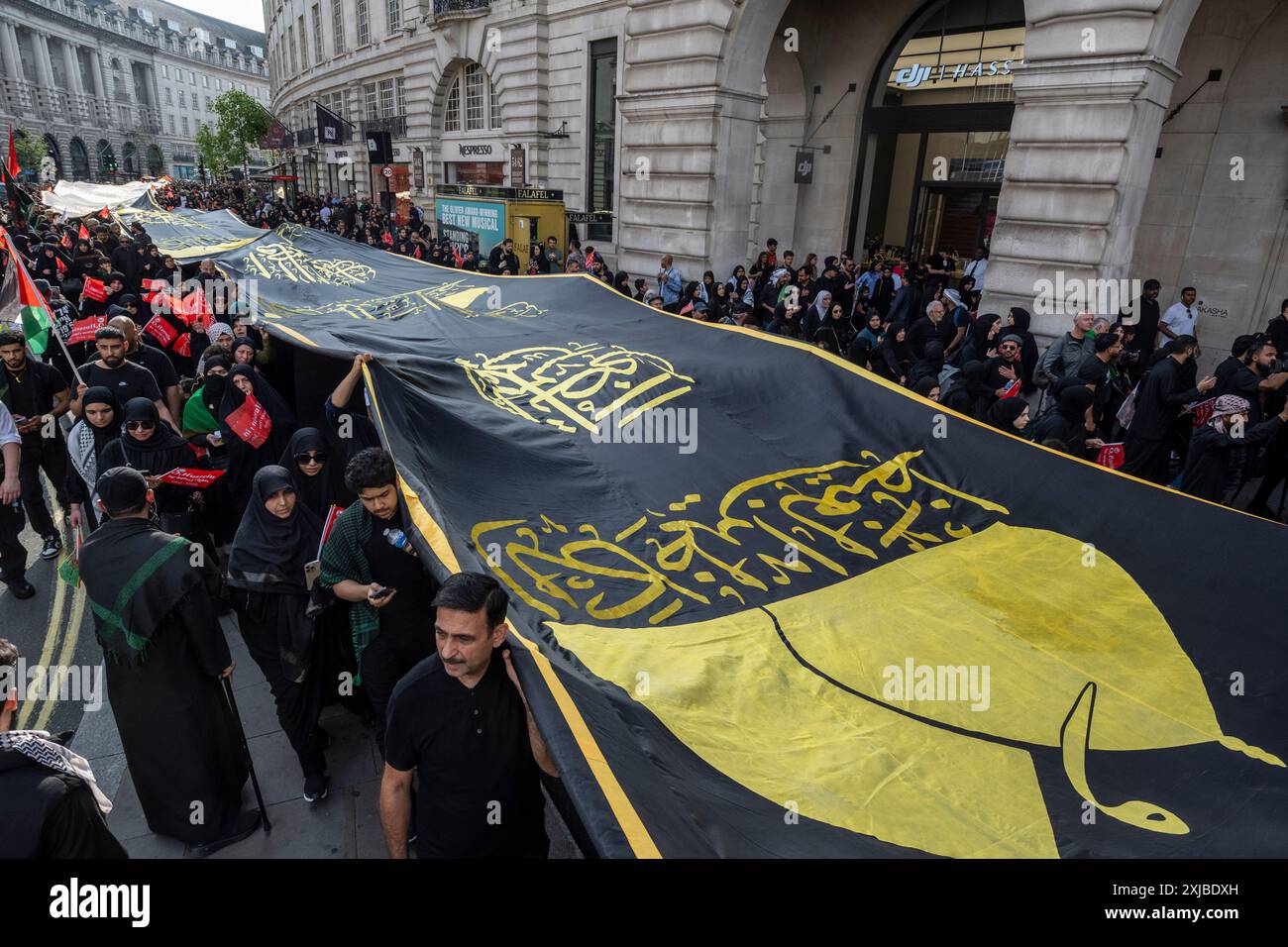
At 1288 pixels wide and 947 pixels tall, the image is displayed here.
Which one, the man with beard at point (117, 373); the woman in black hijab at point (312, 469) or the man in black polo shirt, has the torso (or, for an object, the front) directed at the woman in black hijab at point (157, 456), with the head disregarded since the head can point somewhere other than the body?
the man with beard

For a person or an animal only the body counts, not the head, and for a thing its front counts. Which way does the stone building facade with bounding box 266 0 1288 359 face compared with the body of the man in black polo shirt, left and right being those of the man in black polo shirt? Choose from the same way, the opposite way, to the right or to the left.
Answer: to the right

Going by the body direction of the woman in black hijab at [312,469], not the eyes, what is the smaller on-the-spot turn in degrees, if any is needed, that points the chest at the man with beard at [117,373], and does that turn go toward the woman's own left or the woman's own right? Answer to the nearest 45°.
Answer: approximately 135° to the woman's own right

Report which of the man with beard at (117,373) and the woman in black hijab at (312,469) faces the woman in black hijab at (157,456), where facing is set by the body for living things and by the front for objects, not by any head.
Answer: the man with beard

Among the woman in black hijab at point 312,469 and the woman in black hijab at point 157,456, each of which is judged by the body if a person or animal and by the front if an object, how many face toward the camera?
2

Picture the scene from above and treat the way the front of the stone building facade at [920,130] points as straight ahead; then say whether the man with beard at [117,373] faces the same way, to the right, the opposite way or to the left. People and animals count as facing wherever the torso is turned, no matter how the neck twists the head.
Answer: to the left

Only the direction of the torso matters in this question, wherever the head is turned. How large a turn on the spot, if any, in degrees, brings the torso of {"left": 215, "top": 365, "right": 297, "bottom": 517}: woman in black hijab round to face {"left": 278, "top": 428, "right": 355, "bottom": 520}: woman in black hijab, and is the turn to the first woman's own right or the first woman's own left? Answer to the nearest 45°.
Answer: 0° — they already face them

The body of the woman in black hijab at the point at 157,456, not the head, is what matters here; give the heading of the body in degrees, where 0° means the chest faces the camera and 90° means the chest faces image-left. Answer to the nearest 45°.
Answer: approximately 0°

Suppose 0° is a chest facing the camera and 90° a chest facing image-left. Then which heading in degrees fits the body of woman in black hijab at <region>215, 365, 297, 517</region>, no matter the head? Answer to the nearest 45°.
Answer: approximately 0°

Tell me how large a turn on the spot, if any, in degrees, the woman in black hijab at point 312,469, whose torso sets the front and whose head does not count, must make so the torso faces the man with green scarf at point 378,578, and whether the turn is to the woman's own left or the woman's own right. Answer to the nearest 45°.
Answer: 0° — they already face them
